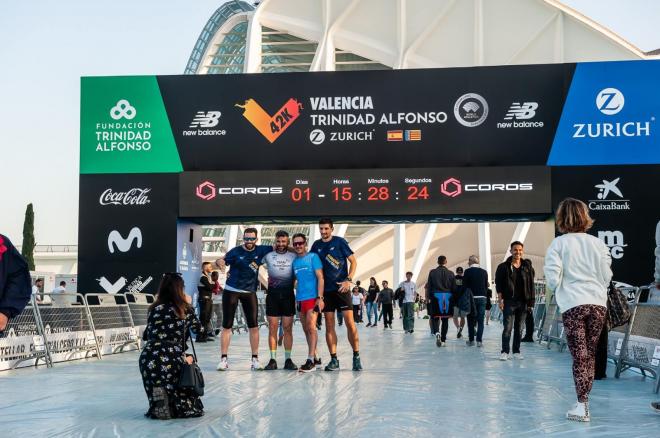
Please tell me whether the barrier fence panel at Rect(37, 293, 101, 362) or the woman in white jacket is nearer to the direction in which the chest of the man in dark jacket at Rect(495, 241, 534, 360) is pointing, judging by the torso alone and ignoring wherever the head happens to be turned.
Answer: the woman in white jacket

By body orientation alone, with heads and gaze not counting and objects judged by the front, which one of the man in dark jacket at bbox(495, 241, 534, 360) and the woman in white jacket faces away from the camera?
the woman in white jacket

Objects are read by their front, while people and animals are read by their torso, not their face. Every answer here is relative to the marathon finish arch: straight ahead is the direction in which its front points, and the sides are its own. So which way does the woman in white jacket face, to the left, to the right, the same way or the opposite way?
the opposite way

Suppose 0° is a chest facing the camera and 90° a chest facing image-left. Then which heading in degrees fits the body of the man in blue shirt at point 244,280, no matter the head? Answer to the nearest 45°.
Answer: approximately 0°

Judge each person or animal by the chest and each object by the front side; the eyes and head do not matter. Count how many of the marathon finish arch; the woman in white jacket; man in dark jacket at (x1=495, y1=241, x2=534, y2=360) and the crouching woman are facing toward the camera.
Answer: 2

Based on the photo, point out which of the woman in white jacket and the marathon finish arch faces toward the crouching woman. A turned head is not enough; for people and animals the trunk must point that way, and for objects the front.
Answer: the marathon finish arch

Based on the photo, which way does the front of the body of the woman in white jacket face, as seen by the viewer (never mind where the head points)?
away from the camera
